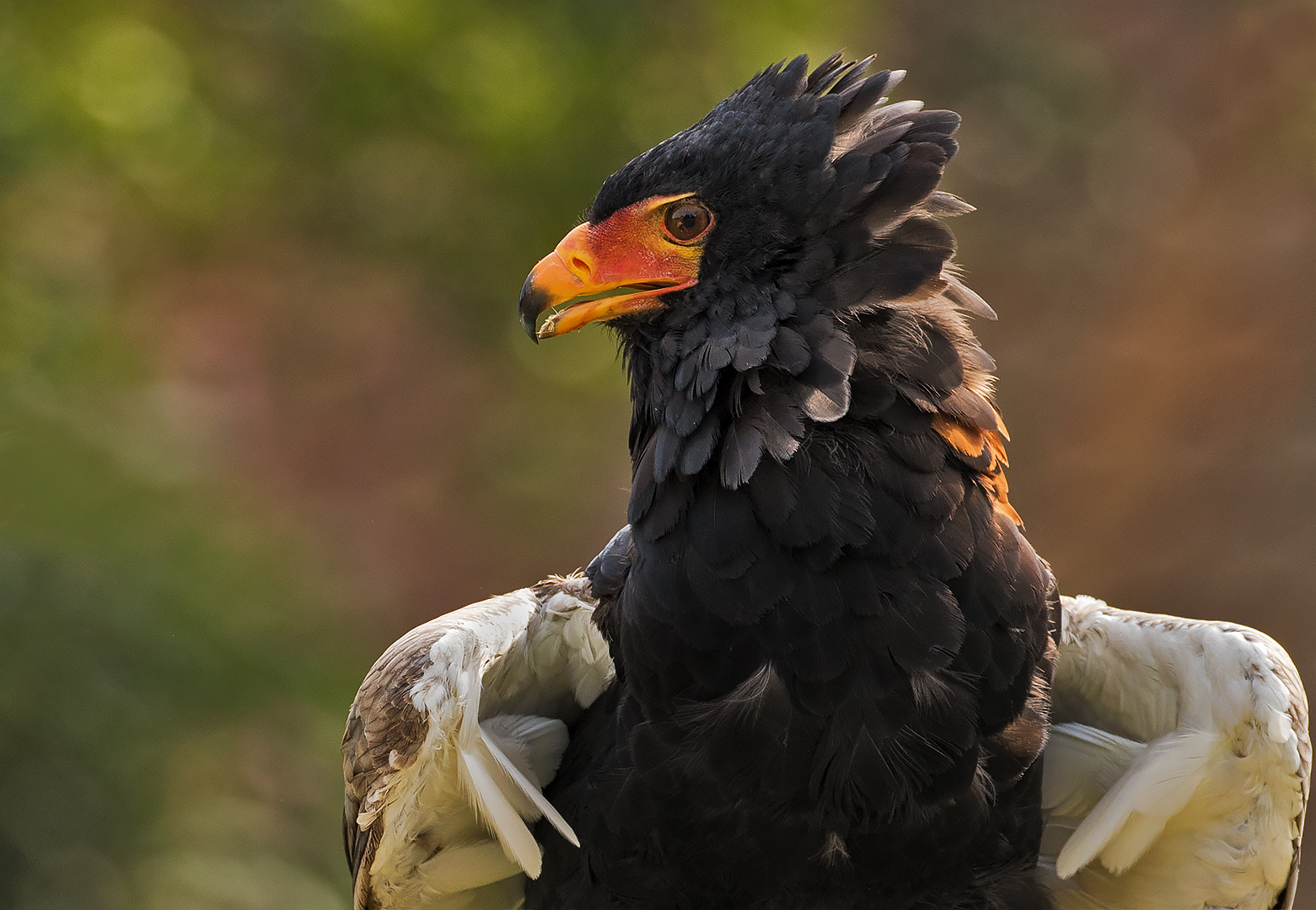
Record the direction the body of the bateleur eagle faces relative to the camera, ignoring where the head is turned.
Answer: toward the camera
